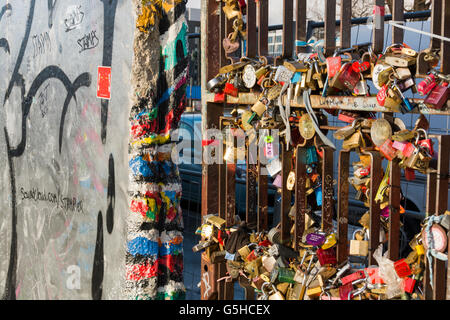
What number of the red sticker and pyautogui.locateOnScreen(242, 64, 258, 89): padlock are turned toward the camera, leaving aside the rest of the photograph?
2

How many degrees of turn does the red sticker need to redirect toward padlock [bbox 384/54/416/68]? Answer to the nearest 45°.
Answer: approximately 45° to its left

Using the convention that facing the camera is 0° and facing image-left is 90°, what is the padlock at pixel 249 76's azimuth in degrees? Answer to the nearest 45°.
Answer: approximately 0°

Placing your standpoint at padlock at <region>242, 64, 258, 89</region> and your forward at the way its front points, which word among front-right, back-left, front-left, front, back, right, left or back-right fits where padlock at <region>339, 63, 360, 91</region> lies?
front-left

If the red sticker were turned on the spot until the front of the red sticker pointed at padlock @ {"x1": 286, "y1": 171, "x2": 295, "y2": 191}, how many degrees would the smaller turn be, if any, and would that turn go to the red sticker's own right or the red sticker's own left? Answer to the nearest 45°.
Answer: approximately 45° to the red sticker's own left

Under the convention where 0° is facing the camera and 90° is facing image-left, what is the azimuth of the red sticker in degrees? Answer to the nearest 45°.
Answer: approximately 0°
